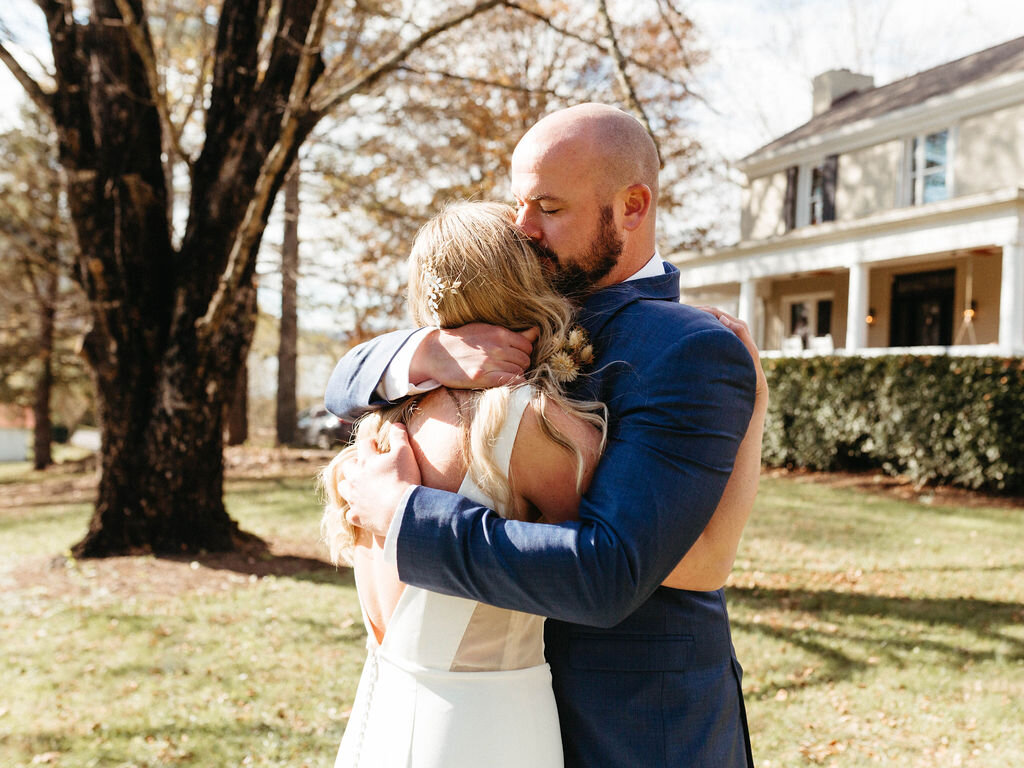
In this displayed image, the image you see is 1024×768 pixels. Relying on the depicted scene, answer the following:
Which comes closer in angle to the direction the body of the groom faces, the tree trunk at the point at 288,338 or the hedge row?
the tree trunk

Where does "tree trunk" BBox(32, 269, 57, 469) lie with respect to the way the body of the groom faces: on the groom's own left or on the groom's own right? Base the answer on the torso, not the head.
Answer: on the groom's own right

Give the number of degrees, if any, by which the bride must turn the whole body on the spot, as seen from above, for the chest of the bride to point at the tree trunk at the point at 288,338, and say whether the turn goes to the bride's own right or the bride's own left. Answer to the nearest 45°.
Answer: approximately 45° to the bride's own left

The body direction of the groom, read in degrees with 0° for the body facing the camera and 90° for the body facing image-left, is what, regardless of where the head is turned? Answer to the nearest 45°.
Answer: approximately 90°

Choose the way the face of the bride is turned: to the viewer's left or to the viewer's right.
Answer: to the viewer's right

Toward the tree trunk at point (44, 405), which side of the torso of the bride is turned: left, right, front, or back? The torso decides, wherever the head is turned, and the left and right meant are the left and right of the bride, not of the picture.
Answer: left

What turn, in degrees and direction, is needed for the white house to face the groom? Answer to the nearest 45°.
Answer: approximately 45° to its left

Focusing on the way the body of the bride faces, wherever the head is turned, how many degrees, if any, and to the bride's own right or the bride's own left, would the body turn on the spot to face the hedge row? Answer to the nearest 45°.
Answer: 0° — they already face it

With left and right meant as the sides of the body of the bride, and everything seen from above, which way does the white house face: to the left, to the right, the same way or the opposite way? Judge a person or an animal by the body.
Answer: the opposite way

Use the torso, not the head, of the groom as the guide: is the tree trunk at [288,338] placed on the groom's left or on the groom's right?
on the groom's right

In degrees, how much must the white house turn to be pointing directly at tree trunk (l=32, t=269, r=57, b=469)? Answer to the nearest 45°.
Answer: approximately 45° to its right

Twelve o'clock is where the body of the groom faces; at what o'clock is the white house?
The white house is roughly at 4 o'clock from the groom.
